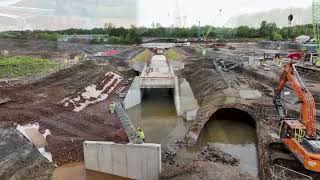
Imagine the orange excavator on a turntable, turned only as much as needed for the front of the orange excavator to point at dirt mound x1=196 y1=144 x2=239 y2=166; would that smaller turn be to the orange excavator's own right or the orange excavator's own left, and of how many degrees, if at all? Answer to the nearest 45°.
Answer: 0° — it already faces it

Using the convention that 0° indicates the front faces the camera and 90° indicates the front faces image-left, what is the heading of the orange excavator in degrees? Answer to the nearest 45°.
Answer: approximately 135°

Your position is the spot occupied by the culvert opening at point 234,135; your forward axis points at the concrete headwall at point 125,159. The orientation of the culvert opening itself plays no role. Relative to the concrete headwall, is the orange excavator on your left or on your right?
left

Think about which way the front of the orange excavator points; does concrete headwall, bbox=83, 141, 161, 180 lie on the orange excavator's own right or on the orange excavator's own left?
on the orange excavator's own left

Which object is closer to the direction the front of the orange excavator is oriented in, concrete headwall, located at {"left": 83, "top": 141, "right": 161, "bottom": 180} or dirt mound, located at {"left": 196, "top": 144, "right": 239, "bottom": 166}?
the dirt mound

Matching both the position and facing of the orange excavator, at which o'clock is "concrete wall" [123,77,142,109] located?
The concrete wall is roughly at 12 o'clock from the orange excavator.

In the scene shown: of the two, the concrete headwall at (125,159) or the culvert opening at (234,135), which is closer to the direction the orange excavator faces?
the culvert opening

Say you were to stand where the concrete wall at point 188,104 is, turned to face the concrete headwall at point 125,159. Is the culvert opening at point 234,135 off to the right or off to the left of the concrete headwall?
left

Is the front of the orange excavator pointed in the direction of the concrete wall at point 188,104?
yes

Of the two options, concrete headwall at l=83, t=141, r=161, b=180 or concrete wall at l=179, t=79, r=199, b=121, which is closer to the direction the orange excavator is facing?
the concrete wall
